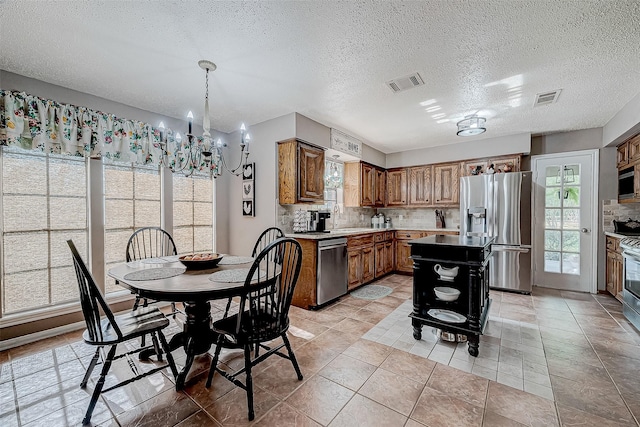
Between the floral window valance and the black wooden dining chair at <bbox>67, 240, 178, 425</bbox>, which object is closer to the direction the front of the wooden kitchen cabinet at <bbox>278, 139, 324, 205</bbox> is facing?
the black wooden dining chair

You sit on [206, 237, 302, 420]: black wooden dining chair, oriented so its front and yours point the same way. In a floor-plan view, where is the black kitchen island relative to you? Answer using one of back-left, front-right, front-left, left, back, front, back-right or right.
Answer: back-right

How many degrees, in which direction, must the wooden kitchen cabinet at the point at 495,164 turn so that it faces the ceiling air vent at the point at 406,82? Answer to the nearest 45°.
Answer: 0° — it already faces it

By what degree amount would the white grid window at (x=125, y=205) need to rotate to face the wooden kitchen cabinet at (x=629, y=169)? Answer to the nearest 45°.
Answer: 0° — it already faces it

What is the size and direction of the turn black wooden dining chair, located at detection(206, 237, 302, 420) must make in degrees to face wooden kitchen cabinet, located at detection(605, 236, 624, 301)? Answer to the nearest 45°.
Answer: approximately 135° to its right

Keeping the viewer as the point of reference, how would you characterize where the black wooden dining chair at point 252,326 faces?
facing away from the viewer and to the left of the viewer

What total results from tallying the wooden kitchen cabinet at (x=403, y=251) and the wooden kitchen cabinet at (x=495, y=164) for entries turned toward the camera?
2

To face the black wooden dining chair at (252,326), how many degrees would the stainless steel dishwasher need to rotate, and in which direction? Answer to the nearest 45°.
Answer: approximately 45° to its right

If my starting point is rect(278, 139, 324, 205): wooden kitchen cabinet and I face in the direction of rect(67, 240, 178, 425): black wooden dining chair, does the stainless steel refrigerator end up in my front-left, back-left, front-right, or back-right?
back-left
